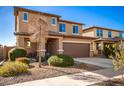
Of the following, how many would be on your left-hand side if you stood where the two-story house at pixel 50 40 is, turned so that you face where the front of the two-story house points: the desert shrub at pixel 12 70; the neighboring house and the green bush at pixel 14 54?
1

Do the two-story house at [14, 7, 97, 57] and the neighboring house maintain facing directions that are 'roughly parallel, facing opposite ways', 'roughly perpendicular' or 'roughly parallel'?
roughly parallel

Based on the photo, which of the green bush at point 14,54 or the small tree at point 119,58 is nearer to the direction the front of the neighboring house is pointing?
the small tree

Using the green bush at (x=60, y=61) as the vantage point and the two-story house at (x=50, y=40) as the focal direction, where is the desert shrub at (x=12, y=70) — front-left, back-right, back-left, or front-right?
back-left

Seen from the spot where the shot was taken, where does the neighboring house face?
facing the viewer and to the right of the viewer

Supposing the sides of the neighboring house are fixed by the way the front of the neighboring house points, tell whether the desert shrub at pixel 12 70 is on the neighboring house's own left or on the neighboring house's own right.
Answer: on the neighboring house's own right

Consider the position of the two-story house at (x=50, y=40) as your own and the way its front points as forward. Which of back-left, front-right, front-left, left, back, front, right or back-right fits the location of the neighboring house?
left

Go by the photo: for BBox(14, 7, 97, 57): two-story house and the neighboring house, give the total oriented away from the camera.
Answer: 0

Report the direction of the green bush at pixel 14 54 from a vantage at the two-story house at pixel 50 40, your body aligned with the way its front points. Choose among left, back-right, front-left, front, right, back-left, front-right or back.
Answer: right

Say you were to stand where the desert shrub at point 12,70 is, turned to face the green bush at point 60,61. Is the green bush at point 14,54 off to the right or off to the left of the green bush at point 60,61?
left

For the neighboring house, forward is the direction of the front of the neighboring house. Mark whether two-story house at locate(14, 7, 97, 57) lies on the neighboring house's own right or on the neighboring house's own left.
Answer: on the neighboring house's own right

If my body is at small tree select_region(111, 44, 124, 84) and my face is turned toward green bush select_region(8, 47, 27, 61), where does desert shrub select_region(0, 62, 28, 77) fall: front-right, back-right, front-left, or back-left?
front-left

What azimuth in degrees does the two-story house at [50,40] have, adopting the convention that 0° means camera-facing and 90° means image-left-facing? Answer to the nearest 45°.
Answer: approximately 315°

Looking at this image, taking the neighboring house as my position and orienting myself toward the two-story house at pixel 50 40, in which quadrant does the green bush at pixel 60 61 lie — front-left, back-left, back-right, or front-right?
front-left

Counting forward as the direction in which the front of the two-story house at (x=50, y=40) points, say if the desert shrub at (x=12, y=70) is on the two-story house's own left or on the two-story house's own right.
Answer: on the two-story house's own right

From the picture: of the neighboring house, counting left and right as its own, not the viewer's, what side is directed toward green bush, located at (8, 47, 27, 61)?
right

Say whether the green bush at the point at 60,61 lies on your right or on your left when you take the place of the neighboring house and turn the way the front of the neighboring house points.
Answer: on your right

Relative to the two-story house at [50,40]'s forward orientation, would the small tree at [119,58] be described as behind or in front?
in front

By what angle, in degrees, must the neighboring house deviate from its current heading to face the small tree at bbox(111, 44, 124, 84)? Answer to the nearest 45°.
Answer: approximately 45° to its right
